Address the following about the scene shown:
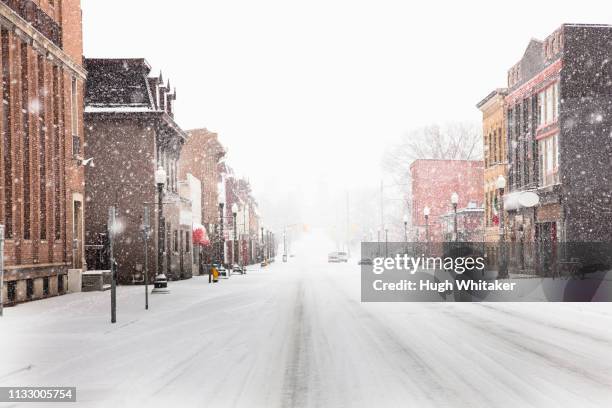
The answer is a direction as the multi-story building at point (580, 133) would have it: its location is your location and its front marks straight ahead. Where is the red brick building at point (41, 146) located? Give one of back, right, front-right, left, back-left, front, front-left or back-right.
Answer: front-left

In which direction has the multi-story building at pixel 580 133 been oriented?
to the viewer's left

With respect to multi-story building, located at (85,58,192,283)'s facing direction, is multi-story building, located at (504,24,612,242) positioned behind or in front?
in front

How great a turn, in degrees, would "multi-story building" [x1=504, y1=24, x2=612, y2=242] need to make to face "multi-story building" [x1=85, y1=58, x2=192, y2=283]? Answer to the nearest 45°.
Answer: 0° — it already faces it

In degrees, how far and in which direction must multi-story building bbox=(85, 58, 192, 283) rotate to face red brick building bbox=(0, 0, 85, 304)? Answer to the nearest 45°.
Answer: approximately 90° to its right

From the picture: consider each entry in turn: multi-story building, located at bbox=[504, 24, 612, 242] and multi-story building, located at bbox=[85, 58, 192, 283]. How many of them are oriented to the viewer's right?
1

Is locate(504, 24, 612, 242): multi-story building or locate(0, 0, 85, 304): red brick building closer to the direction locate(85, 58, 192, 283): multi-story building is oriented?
the multi-story building

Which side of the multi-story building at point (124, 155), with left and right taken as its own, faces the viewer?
right

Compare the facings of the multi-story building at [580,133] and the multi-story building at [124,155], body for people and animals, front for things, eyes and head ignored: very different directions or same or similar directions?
very different directions

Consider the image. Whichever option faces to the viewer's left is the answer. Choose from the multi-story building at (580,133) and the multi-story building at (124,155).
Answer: the multi-story building at (580,133)
